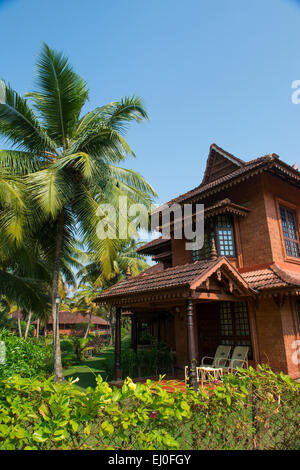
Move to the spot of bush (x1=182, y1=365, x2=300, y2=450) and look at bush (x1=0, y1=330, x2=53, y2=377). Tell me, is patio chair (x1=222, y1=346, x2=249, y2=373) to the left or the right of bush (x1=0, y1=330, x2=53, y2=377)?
right

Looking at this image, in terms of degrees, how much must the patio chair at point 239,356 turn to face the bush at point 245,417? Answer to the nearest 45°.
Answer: approximately 45° to its left

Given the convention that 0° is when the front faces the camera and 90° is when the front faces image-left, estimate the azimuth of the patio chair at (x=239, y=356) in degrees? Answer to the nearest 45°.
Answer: approximately 45°

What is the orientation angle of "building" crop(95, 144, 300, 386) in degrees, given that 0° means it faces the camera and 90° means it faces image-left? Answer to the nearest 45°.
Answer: approximately 45°

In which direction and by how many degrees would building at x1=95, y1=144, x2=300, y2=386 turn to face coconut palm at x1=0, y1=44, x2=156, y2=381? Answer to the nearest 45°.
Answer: approximately 45° to its right
